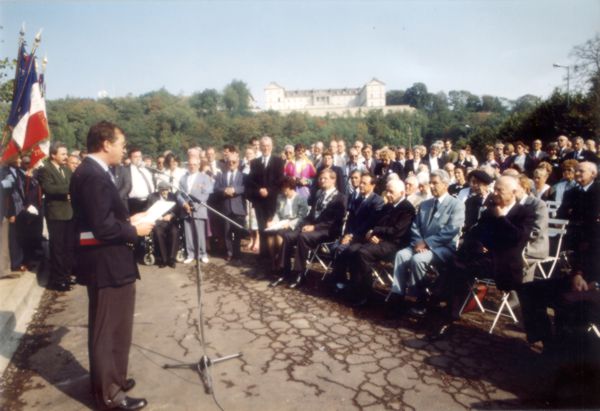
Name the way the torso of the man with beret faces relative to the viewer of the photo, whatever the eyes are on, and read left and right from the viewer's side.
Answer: facing the viewer and to the left of the viewer

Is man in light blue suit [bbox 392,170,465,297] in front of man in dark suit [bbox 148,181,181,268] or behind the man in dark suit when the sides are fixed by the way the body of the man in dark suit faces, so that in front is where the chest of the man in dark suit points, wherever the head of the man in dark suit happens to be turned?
in front

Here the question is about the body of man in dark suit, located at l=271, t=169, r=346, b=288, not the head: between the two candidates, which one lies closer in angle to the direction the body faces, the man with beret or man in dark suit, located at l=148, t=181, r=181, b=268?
the man in dark suit

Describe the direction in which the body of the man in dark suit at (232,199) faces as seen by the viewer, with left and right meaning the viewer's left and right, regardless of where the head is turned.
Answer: facing the viewer

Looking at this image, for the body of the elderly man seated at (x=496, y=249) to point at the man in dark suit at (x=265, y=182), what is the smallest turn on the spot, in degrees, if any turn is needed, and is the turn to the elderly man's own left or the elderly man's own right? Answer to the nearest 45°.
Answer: approximately 90° to the elderly man's own right

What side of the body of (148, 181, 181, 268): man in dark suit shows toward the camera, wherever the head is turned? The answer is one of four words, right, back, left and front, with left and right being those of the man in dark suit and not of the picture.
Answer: front

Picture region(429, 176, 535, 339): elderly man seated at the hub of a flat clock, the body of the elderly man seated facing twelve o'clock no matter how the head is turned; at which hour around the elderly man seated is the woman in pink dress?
The woman in pink dress is roughly at 3 o'clock from the elderly man seated.

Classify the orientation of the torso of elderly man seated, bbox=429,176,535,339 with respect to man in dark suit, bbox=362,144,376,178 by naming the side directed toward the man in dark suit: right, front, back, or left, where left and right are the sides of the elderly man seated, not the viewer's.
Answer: right

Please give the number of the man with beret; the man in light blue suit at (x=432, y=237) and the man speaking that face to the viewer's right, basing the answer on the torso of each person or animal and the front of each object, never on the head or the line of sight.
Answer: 1

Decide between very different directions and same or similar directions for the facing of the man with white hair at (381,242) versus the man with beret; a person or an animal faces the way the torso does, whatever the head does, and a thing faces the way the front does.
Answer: same or similar directions

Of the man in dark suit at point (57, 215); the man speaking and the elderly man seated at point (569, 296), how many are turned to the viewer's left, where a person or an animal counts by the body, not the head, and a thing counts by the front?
1

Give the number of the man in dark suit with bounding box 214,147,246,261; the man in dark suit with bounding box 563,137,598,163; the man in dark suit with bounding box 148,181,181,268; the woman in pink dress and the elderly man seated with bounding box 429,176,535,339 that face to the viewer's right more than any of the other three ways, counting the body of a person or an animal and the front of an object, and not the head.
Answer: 0

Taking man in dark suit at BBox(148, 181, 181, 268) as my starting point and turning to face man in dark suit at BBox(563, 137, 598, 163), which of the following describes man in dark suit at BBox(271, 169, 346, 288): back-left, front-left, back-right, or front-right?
front-right

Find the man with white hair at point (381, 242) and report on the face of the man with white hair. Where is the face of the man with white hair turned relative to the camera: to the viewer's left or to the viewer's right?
to the viewer's left

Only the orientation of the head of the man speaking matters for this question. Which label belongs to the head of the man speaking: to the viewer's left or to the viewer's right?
to the viewer's right

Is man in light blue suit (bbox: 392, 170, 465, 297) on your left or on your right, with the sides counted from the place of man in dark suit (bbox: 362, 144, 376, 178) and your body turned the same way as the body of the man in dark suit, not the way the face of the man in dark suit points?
on your left

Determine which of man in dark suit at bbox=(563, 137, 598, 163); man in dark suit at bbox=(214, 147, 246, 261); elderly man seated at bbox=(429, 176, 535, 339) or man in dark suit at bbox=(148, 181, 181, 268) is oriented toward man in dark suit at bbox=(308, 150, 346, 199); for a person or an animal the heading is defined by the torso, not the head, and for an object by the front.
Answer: man in dark suit at bbox=(563, 137, 598, 163)

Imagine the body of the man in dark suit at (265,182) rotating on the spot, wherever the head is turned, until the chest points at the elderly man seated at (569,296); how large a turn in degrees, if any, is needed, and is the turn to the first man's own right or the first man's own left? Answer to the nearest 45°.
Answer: approximately 45° to the first man's own left
